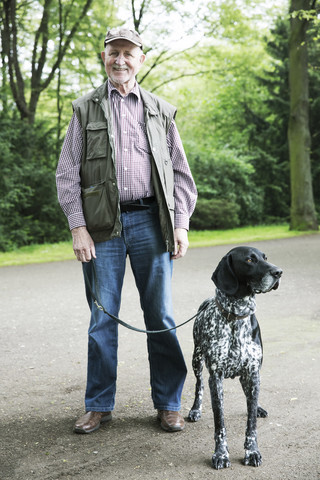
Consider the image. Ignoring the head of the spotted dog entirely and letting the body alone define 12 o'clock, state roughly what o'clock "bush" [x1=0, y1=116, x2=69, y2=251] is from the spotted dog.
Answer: The bush is roughly at 5 o'clock from the spotted dog.

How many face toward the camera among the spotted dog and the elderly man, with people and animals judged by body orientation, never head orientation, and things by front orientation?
2

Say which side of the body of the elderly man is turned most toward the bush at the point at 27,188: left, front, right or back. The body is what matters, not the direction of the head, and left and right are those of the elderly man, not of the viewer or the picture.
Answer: back

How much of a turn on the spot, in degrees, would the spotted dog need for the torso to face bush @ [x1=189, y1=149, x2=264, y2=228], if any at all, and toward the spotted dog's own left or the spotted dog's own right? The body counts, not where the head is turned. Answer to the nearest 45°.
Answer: approximately 180°

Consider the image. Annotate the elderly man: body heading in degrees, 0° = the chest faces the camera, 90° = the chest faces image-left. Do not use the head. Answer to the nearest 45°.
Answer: approximately 0°

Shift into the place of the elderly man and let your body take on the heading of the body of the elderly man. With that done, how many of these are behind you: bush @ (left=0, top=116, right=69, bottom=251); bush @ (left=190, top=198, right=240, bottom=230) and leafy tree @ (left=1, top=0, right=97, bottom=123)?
3

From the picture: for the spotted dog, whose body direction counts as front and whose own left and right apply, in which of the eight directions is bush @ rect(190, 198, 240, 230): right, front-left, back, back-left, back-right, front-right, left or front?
back

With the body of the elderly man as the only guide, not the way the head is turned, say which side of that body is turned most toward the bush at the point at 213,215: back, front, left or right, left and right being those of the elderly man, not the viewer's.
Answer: back

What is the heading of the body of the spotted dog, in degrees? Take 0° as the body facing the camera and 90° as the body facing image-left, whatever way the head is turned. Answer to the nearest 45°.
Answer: approximately 0°
